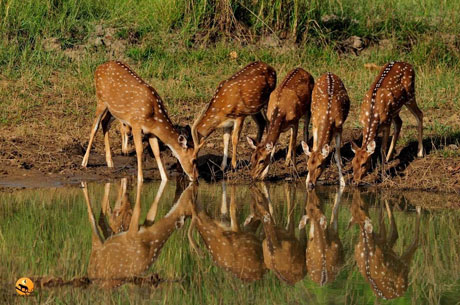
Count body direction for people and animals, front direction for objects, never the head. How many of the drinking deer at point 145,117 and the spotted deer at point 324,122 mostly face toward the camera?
1

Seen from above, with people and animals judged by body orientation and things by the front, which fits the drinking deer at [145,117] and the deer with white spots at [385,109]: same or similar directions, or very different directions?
very different directions

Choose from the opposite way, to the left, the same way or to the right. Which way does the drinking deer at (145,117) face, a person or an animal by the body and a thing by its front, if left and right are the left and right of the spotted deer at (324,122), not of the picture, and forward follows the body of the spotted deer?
to the left

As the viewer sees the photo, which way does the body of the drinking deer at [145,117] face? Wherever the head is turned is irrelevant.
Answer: to the viewer's right

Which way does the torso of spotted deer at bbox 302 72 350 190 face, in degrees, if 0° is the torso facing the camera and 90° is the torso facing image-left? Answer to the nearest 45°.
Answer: approximately 0°

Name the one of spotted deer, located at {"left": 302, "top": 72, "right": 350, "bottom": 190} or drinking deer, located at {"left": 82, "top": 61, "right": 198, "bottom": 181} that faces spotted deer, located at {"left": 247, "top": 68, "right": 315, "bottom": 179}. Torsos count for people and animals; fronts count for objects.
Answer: the drinking deer

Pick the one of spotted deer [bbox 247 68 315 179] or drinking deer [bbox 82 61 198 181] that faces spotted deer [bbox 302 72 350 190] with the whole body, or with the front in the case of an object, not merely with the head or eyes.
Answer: the drinking deer

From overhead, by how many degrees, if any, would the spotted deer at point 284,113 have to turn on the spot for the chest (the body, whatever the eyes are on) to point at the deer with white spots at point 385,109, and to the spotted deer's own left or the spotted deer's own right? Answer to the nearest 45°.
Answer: approximately 135° to the spotted deer's own left

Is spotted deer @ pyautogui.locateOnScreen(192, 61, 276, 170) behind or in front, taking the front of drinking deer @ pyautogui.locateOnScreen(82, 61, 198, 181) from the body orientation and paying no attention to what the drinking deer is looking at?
in front
